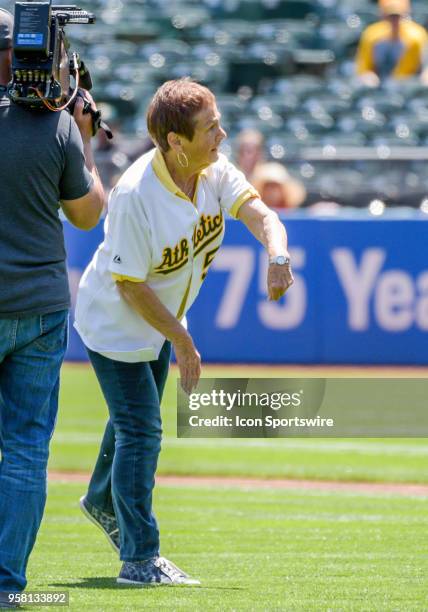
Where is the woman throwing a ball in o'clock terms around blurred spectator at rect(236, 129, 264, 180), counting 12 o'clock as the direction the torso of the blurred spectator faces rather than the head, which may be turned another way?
The woman throwing a ball is roughly at 12 o'clock from the blurred spectator.

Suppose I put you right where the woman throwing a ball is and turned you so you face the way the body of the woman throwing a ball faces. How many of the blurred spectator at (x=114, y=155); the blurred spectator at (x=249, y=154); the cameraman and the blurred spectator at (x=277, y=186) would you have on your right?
1

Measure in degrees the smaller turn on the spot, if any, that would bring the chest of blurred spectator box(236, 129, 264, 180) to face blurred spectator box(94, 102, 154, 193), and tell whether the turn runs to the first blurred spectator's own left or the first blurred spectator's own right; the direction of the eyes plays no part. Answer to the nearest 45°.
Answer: approximately 135° to the first blurred spectator's own right

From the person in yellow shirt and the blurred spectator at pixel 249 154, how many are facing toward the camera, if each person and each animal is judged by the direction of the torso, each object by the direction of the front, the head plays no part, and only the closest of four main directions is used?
2

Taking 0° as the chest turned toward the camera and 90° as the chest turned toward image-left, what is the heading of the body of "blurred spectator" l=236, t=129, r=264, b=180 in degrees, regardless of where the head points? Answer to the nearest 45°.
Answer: approximately 0°

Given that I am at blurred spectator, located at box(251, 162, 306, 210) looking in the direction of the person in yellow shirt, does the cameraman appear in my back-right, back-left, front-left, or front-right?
back-right

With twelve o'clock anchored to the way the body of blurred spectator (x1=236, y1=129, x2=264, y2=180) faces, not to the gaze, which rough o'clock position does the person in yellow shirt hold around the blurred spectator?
The person in yellow shirt is roughly at 7 o'clock from the blurred spectator.

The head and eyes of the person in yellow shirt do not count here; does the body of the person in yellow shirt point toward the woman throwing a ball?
yes

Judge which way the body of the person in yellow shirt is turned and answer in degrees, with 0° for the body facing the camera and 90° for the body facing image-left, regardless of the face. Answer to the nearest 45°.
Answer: approximately 0°
